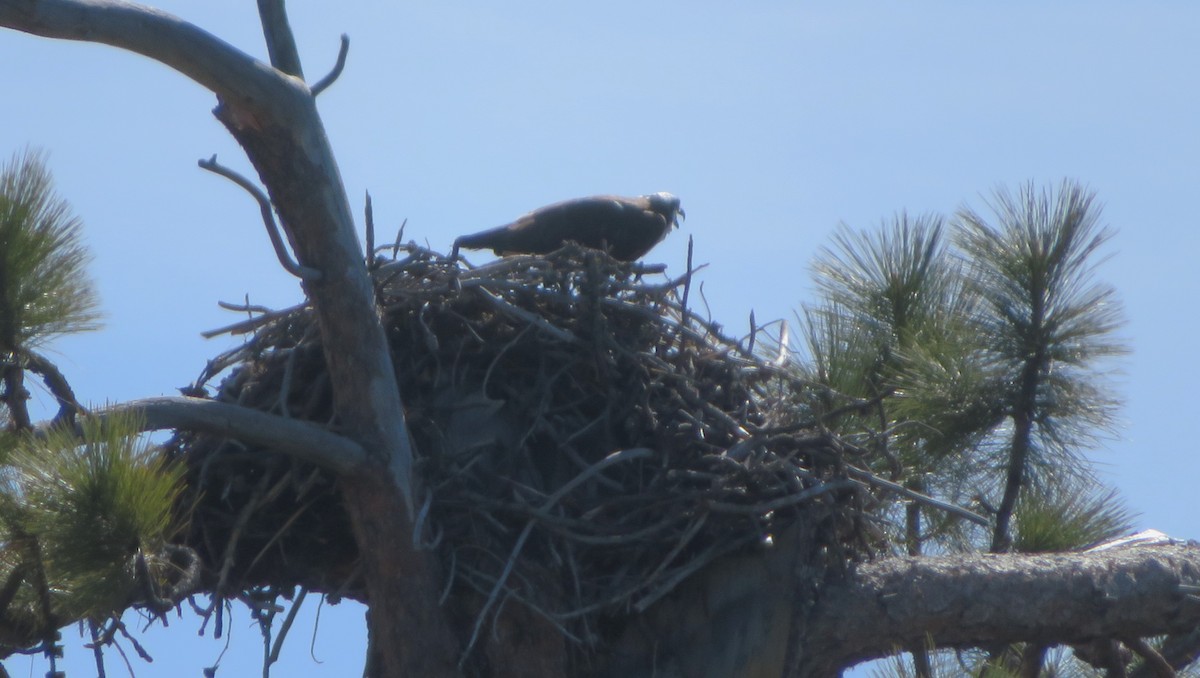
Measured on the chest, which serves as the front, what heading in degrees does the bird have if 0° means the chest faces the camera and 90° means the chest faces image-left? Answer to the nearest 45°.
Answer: approximately 270°
